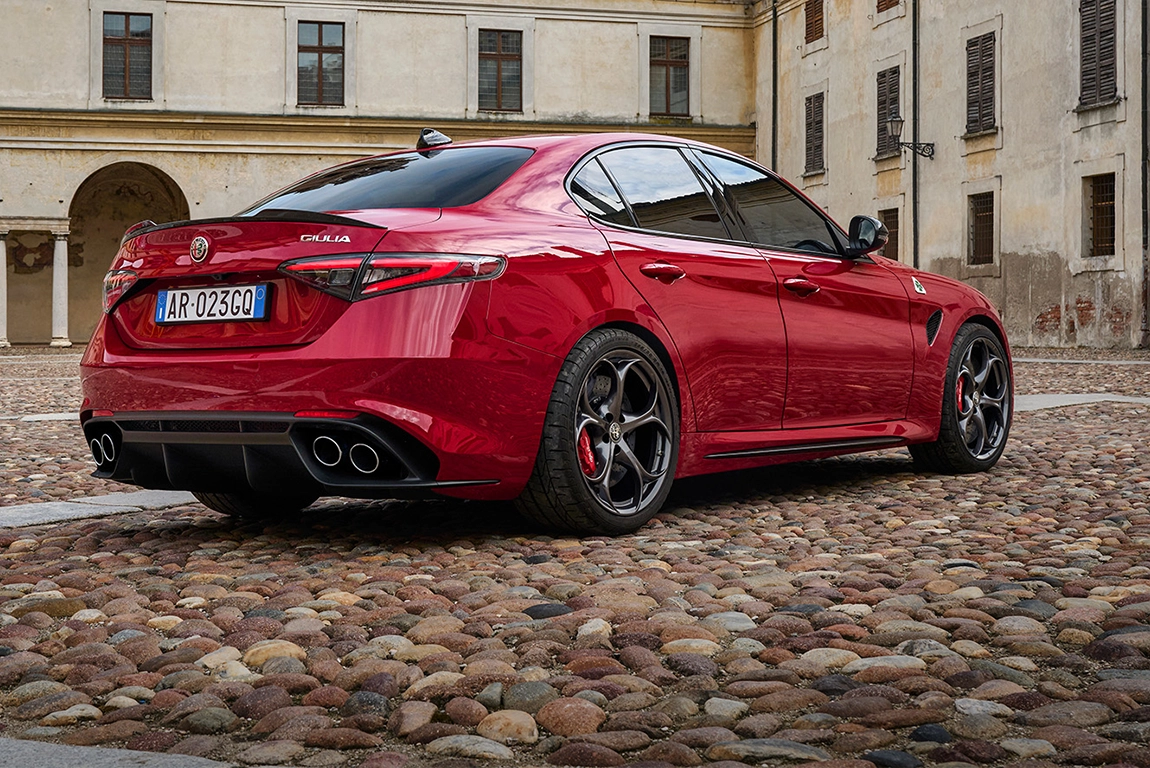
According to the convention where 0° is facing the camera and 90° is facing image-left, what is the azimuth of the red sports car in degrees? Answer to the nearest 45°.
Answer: approximately 225°
